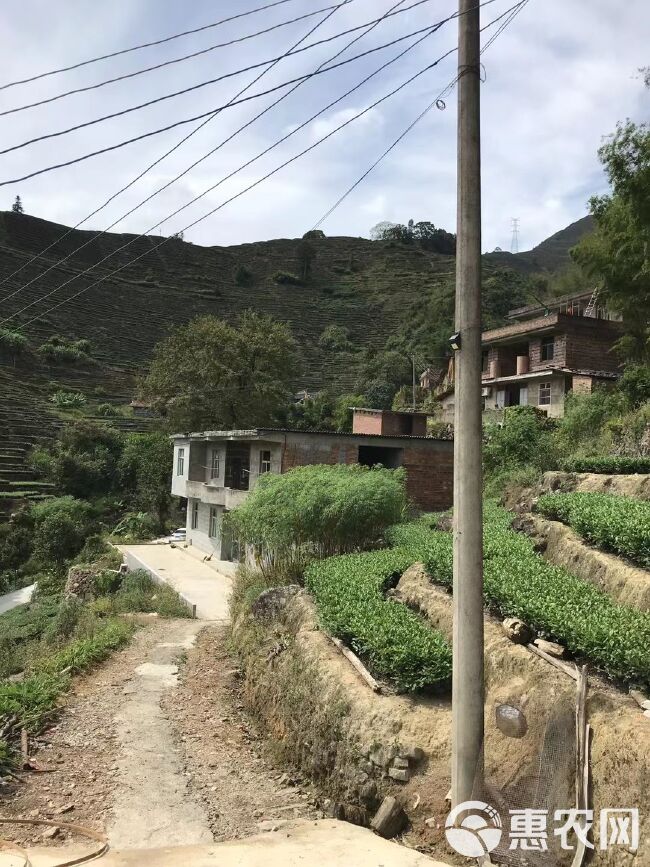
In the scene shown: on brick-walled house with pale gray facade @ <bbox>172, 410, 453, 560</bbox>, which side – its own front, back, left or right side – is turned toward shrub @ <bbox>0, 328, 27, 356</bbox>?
right

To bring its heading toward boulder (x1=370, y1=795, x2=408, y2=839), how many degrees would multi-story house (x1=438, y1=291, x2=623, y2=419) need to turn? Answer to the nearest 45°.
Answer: approximately 45° to its left

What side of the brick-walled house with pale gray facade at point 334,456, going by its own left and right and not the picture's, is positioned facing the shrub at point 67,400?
right

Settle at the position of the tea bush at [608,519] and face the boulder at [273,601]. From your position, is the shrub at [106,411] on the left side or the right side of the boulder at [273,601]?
right

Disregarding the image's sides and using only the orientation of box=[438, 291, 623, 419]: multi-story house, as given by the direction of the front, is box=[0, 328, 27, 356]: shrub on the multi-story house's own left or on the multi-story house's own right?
on the multi-story house's own right

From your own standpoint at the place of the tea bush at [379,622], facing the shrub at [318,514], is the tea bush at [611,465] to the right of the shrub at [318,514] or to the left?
right

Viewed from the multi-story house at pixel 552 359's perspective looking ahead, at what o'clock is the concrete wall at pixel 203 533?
The concrete wall is roughly at 1 o'clock from the multi-story house.

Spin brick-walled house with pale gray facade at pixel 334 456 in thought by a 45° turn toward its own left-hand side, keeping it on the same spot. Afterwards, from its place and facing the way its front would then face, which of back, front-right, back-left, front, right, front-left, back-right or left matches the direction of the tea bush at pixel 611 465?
front-left

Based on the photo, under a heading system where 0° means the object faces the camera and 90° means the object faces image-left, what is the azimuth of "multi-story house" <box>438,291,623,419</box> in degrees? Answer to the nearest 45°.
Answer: approximately 45°

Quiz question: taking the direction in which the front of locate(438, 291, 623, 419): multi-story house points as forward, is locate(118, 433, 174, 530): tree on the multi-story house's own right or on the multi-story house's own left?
on the multi-story house's own right

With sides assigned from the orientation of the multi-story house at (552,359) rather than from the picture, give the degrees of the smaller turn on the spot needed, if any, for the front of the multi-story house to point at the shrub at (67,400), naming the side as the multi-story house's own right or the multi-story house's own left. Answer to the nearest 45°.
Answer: approximately 45° to the multi-story house's own right

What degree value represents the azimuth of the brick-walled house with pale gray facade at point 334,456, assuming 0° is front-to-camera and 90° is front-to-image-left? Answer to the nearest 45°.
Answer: approximately 45°
